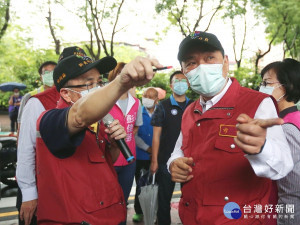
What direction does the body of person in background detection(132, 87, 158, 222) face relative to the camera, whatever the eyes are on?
toward the camera

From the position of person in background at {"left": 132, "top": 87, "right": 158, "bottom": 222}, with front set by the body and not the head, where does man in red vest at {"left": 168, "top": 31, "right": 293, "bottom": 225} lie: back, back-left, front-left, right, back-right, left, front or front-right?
front

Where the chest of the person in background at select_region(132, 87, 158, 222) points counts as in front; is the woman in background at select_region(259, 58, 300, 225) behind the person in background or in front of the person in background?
in front

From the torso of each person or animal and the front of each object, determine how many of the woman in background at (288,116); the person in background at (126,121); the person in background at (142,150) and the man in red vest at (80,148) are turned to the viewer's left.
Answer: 1

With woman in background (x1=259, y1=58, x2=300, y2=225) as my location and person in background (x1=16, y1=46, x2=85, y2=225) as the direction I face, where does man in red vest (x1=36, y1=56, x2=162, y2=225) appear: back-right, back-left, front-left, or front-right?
front-left

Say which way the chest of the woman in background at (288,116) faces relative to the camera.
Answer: to the viewer's left

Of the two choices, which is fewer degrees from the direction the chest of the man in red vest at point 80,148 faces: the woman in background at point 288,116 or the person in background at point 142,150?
the woman in background

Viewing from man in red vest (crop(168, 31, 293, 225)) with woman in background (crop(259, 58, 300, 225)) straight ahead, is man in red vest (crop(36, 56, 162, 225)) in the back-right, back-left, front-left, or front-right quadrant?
back-left
